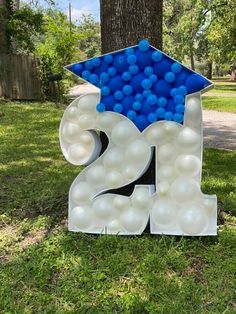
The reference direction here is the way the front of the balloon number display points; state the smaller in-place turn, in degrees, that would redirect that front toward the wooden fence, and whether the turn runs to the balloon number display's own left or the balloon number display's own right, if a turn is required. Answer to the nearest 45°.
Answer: approximately 180°

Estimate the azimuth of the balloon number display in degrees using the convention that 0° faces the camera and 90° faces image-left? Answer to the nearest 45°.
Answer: approximately 0°
